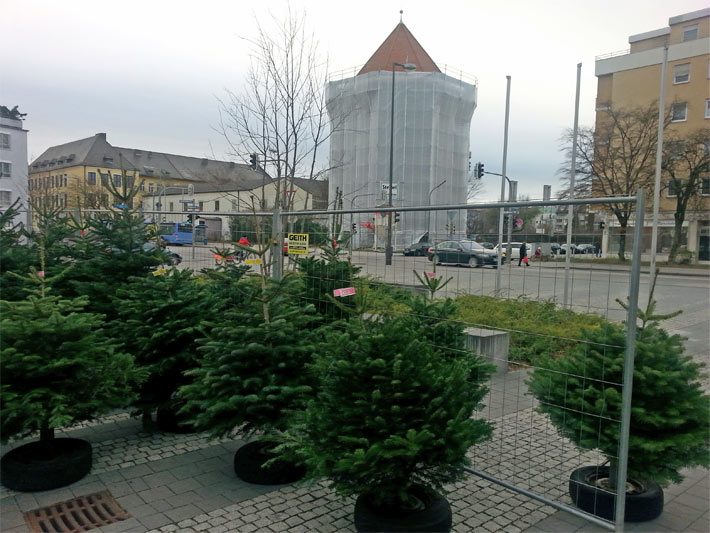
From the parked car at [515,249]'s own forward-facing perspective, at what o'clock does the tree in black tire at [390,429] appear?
The tree in black tire is roughly at 10 o'clock from the parked car.

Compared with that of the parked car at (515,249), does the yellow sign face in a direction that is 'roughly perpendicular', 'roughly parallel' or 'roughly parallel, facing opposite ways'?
roughly perpendicular

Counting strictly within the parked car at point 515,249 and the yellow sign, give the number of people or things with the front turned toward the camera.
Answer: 1

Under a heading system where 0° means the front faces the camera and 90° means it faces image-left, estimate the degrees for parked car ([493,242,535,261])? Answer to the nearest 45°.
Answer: approximately 90°

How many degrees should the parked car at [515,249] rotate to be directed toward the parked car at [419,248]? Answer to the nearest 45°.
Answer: approximately 45° to its right

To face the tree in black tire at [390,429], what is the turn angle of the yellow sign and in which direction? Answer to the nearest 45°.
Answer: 0° — it already faces it
